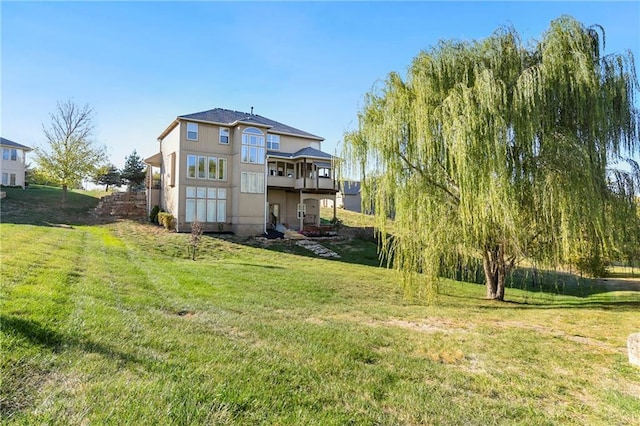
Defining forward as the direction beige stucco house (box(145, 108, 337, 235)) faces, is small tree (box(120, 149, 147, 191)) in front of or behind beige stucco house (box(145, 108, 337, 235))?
in front

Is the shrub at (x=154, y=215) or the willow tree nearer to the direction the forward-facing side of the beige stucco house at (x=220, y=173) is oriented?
the shrub

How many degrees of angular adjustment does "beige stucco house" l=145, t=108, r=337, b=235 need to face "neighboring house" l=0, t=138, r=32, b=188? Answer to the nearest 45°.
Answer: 0° — it already faces it

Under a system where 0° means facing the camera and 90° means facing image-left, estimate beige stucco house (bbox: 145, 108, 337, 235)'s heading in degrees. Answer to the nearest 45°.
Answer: approximately 135°

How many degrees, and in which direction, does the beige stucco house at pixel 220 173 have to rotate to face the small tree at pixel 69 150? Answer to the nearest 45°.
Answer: approximately 90° to its left

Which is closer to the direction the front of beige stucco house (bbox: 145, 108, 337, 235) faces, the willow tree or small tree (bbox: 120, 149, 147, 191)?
the small tree
